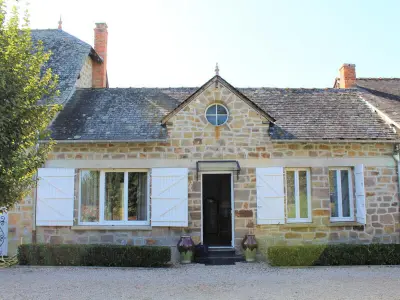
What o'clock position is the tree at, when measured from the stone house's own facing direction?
The tree is roughly at 1 o'clock from the stone house.

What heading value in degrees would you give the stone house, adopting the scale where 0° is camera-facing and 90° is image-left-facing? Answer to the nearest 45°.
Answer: approximately 0°

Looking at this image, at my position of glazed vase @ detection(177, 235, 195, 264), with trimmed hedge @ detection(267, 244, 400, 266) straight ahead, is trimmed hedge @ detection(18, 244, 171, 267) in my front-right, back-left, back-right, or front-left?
back-right

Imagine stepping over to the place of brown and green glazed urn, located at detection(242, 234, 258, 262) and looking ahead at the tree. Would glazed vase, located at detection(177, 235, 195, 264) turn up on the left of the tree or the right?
right
